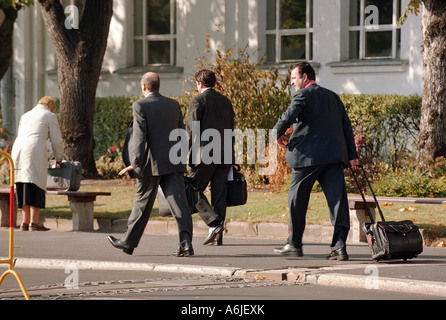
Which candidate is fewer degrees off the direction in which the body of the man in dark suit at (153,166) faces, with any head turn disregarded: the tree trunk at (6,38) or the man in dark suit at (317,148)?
the tree trunk

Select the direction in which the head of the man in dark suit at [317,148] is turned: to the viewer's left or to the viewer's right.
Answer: to the viewer's left

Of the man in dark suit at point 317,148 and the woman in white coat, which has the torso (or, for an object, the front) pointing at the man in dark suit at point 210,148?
the man in dark suit at point 317,148

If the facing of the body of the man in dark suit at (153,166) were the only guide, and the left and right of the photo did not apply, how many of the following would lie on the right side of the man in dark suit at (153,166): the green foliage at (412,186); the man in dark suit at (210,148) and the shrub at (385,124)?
3

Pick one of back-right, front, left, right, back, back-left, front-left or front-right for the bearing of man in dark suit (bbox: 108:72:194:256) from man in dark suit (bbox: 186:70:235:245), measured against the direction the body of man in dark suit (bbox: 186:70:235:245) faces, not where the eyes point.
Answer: left

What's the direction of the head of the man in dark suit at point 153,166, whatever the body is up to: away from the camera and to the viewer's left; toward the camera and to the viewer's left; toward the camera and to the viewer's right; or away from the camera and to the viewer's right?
away from the camera and to the viewer's left

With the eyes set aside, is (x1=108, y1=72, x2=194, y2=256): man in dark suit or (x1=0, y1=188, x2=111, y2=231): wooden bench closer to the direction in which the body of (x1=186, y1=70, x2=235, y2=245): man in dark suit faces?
the wooden bench

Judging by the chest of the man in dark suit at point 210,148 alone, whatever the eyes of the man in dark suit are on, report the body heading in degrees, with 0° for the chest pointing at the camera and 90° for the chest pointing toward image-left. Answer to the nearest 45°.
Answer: approximately 135°
